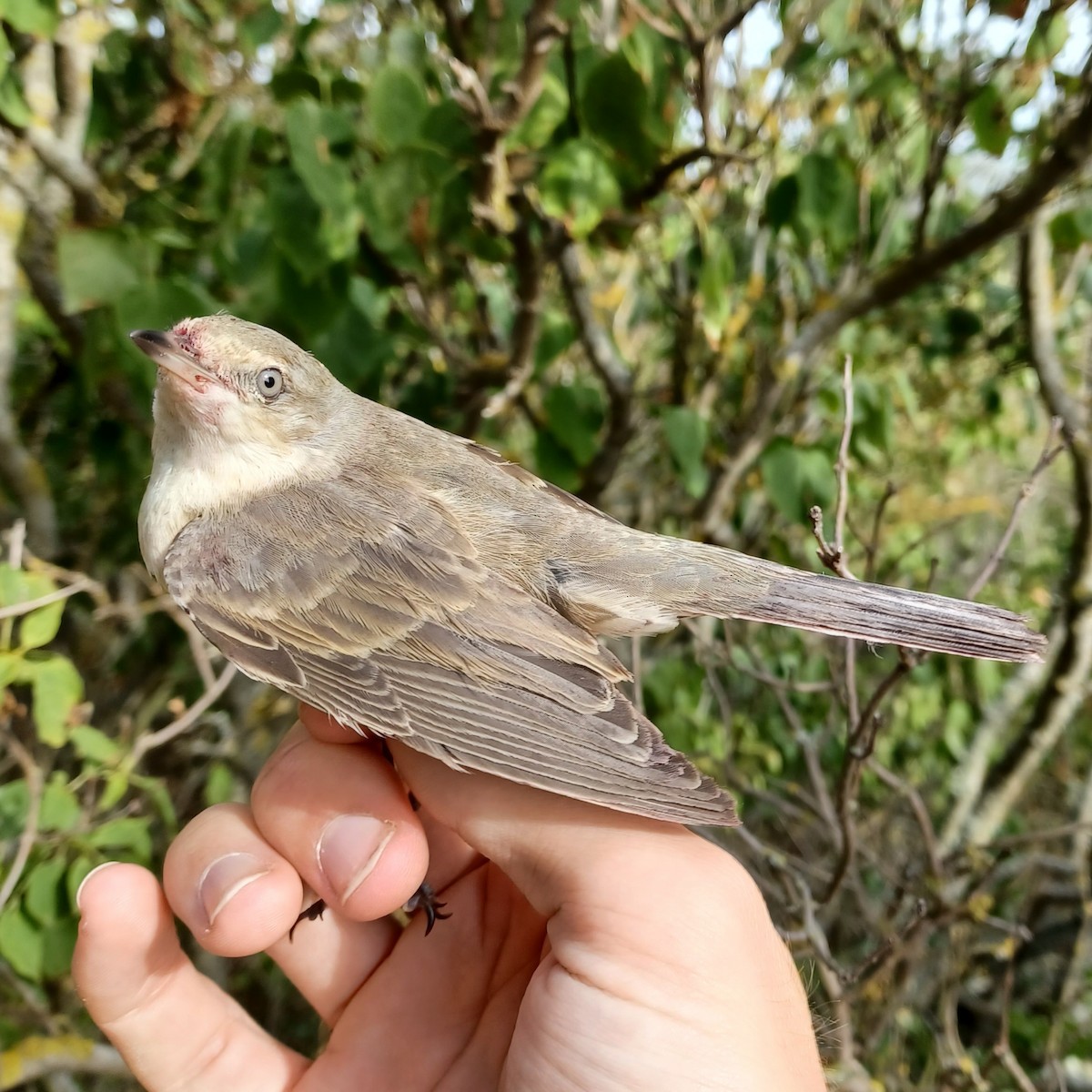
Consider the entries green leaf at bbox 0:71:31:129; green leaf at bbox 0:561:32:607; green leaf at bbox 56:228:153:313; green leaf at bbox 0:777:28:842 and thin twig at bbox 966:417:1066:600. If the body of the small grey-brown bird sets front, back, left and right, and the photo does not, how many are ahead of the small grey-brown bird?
4

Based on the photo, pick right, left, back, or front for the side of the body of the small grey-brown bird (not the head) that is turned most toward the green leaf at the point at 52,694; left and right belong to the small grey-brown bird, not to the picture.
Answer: front

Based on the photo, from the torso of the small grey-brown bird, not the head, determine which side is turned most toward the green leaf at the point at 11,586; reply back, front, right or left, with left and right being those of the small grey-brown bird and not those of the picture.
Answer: front

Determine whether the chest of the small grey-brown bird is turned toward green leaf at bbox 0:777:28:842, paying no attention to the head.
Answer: yes

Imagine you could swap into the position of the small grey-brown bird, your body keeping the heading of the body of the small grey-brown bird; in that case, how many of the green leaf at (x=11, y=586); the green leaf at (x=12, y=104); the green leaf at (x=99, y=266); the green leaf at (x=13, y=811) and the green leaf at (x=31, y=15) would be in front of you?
5

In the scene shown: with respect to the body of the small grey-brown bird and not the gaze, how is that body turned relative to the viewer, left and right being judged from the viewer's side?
facing to the left of the viewer

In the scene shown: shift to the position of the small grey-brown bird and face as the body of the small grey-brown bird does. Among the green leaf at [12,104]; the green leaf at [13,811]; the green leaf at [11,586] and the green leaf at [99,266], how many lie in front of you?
4

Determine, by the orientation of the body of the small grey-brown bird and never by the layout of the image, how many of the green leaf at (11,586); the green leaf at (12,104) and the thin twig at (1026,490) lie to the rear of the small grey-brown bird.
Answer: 1
